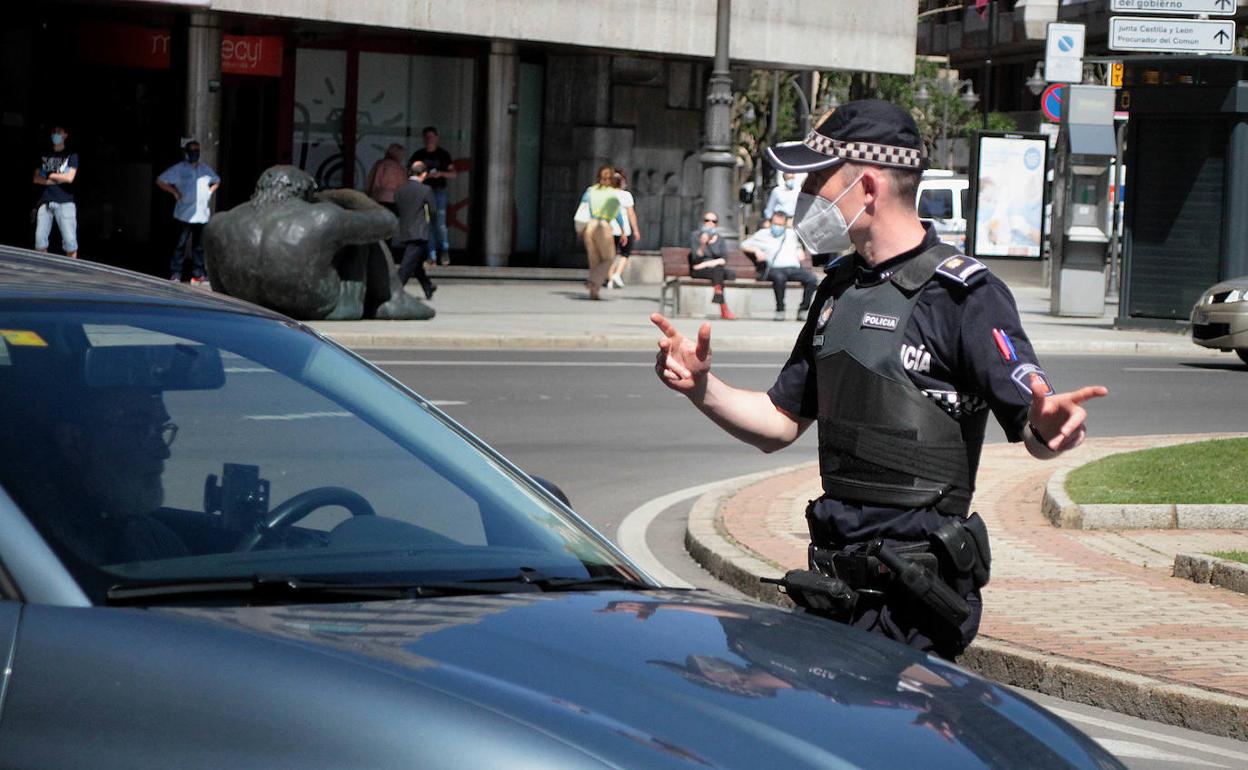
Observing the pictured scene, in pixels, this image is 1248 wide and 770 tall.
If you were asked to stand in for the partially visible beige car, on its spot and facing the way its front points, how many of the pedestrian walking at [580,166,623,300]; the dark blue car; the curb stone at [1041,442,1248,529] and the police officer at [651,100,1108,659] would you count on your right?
1

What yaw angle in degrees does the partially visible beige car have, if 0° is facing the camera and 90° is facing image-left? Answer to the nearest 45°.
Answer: approximately 45°

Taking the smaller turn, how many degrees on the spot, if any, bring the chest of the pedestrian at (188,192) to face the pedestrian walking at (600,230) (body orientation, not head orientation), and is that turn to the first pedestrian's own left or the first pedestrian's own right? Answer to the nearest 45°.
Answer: approximately 90° to the first pedestrian's own left

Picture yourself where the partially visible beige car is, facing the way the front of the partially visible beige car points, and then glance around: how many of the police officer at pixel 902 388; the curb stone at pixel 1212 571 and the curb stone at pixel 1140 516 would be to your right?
0

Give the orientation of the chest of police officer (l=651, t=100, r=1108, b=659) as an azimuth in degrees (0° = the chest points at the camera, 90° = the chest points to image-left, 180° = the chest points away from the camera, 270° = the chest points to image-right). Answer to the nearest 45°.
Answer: approximately 45°

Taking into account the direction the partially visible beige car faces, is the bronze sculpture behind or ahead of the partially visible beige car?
ahead

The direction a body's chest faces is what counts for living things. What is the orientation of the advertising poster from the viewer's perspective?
toward the camera

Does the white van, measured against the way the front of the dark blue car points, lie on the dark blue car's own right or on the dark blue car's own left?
on the dark blue car's own left

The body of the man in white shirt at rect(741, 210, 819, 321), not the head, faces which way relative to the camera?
toward the camera

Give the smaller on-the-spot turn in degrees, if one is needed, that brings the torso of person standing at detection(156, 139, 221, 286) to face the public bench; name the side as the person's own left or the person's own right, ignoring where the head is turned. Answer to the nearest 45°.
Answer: approximately 90° to the person's own left

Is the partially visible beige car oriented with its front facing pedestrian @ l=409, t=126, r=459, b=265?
no

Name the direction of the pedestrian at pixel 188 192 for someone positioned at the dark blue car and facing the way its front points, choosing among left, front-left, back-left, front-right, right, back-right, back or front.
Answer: back-left

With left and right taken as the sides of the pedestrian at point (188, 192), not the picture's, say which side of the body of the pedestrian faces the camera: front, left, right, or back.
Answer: front

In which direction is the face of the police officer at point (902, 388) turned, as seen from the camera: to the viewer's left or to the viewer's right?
to the viewer's left
